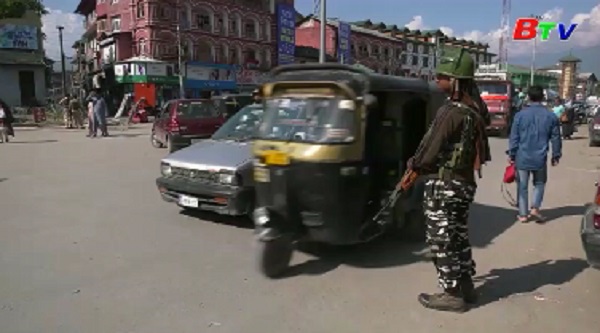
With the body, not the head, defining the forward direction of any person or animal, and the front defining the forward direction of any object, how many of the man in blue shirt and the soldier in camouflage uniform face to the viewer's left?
1

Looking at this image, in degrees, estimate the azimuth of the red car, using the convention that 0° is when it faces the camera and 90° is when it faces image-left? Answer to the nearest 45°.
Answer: approximately 135°

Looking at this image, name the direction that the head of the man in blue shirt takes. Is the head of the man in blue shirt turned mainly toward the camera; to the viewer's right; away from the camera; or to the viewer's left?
away from the camera

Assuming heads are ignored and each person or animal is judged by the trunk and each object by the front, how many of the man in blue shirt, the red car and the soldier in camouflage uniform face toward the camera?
0

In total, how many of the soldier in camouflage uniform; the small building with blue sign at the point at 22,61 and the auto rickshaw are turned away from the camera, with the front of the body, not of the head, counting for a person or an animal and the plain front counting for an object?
0

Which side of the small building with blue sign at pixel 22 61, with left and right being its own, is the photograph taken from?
front

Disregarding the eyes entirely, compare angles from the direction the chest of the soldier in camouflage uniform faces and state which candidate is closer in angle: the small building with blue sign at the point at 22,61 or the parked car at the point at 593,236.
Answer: the small building with blue sign

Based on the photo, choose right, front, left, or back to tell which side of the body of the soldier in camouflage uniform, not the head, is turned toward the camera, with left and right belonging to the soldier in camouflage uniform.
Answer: left

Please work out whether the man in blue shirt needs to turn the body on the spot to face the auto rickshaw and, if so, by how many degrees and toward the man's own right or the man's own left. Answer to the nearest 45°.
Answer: approximately 135° to the man's own left

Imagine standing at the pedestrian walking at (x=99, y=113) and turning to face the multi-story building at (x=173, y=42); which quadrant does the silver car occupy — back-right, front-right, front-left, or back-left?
back-right

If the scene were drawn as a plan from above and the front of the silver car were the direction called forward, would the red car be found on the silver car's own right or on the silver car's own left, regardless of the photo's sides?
on the silver car's own right

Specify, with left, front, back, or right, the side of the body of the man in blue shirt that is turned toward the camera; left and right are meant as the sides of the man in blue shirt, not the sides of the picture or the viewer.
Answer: back

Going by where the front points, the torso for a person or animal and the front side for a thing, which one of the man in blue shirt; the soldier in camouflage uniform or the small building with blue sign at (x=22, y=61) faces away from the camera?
the man in blue shirt
